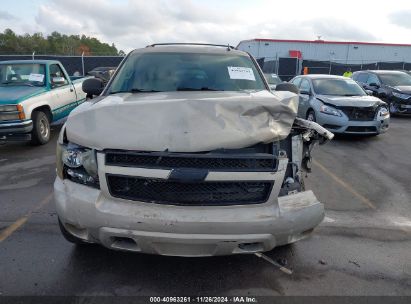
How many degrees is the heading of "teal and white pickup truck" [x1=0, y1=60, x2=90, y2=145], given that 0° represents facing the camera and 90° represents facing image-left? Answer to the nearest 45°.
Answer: approximately 45°

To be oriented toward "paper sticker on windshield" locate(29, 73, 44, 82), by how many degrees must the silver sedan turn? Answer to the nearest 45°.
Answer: approximately 90° to its right

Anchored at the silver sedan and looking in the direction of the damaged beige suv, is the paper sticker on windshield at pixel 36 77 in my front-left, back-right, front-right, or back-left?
front-right

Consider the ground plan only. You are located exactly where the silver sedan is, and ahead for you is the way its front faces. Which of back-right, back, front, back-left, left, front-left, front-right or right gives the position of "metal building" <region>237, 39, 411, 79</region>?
back-left

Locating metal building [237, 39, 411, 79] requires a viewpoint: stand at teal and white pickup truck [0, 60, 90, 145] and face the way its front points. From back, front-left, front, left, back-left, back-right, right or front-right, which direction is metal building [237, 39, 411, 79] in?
back

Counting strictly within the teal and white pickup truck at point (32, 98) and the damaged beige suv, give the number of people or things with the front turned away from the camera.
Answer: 0

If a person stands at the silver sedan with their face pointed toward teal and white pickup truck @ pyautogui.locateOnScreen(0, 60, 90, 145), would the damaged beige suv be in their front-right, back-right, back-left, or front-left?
front-left

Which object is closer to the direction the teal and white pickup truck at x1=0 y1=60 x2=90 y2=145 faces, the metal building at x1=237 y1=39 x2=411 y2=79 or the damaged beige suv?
the damaged beige suv

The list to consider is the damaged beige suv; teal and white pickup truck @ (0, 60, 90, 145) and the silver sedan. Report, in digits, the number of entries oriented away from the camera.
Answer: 0

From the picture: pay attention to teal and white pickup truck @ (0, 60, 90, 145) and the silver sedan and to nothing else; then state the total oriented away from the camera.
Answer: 0

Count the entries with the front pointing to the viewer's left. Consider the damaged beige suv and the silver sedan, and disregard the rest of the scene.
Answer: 0

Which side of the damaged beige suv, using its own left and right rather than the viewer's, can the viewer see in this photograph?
front

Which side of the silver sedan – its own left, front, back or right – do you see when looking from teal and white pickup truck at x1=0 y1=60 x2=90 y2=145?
right
